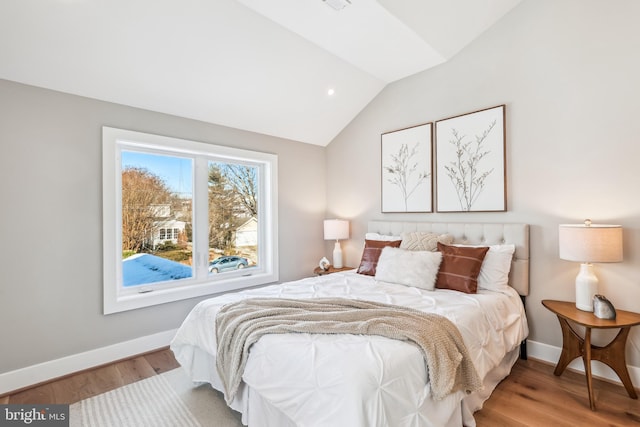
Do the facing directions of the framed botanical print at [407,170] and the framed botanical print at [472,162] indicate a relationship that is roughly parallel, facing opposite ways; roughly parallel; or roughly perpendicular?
roughly parallel

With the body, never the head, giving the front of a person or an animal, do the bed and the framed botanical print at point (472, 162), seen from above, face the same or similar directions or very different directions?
same or similar directions

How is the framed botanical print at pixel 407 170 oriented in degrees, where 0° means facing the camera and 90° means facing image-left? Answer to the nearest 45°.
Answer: approximately 45°

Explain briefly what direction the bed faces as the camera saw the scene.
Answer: facing the viewer and to the left of the viewer

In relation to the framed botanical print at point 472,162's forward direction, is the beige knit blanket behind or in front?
in front

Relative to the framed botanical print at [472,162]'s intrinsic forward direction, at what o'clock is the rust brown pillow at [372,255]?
The rust brown pillow is roughly at 1 o'clock from the framed botanical print.

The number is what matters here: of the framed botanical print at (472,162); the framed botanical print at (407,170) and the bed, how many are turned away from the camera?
0
